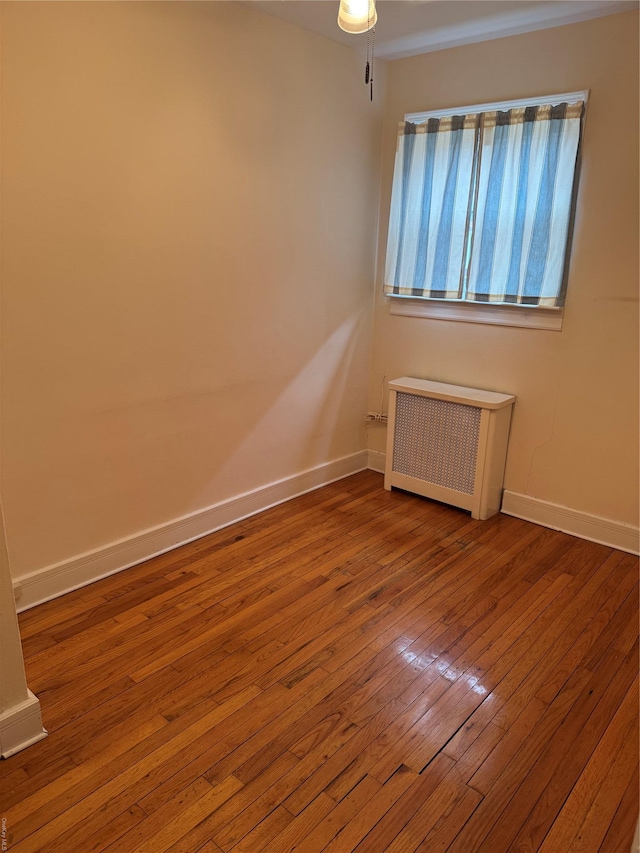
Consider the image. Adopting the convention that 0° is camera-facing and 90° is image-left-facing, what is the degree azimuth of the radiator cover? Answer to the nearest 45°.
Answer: approximately 45°
